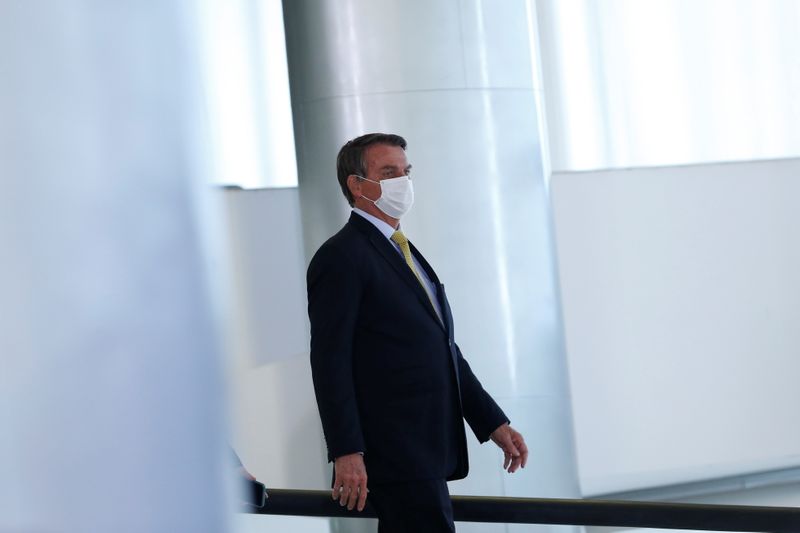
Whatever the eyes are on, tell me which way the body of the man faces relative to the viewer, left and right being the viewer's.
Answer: facing the viewer and to the right of the viewer

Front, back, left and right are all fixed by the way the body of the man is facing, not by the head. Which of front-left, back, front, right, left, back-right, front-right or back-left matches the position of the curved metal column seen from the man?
back-left

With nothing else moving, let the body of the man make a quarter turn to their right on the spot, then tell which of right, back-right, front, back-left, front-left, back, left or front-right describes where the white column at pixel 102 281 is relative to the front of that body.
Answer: front-left
